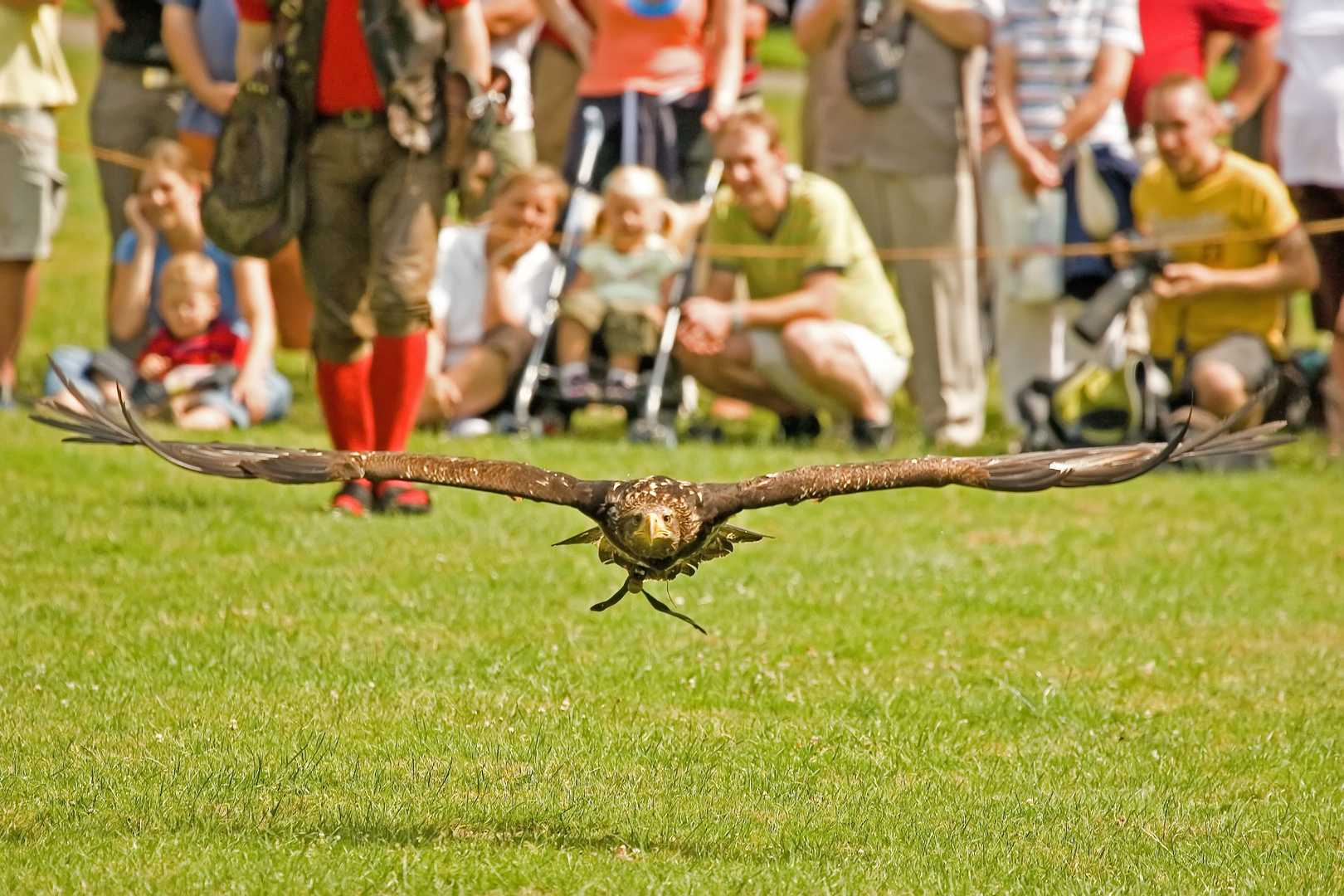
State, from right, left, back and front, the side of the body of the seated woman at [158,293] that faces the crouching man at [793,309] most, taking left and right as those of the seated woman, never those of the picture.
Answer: left

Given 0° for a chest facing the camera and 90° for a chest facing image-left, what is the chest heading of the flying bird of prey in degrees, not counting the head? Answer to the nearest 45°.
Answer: approximately 0°

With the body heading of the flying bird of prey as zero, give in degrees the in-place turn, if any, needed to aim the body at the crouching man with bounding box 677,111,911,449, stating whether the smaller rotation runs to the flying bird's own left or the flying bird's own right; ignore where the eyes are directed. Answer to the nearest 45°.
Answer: approximately 180°

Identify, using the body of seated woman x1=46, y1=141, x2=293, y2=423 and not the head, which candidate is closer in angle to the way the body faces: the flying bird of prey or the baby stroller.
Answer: the flying bird of prey

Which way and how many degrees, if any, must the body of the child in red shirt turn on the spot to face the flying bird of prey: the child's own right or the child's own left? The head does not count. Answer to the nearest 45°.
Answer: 0° — they already face it

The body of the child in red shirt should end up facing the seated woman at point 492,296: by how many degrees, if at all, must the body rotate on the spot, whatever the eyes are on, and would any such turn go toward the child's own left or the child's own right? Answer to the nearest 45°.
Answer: approximately 90° to the child's own left

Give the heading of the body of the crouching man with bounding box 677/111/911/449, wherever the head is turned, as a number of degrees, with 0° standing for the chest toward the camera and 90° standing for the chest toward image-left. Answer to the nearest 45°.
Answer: approximately 45°
